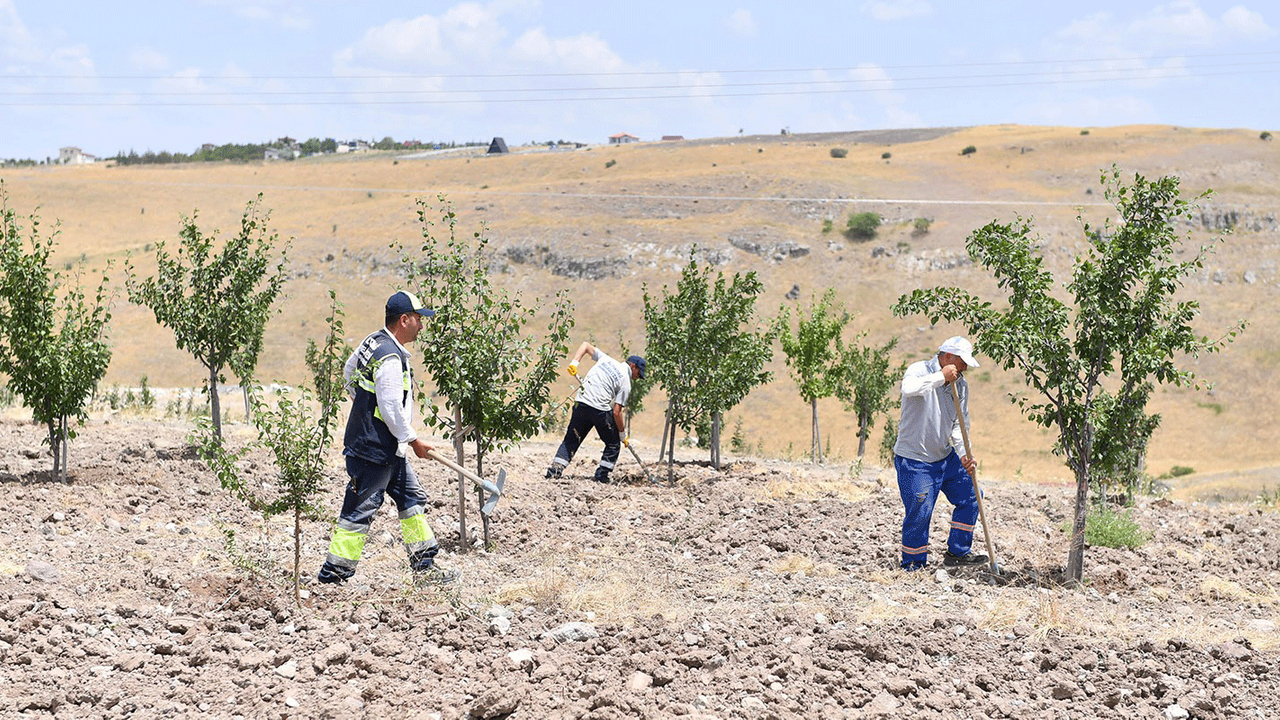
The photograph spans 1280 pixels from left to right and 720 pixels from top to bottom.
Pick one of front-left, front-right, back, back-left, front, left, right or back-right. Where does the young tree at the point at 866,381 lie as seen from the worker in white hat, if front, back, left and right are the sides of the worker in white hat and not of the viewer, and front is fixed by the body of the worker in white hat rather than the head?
back-left

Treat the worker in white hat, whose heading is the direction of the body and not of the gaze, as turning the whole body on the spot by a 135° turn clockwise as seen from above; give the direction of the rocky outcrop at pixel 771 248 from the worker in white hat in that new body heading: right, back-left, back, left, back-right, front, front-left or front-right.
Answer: right

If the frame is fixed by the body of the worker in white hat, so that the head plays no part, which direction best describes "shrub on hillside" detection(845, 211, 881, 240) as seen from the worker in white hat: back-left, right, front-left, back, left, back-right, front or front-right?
back-left

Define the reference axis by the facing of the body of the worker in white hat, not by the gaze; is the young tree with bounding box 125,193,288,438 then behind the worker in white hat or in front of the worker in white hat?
behind

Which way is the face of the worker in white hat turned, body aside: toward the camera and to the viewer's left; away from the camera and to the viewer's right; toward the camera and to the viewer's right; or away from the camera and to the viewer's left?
toward the camera and to the viewer's right

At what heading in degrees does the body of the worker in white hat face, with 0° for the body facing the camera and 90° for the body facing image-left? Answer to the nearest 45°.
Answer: approximately 315°
